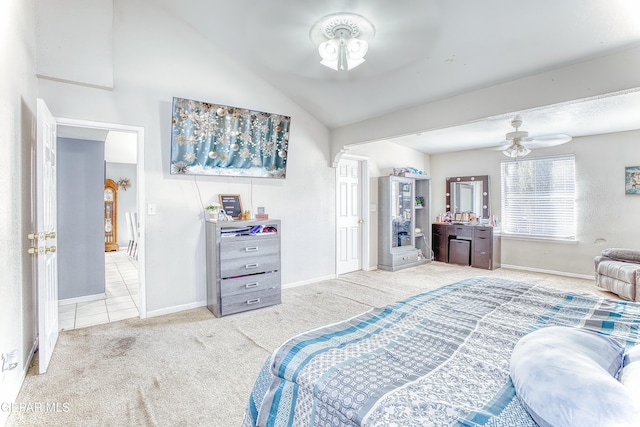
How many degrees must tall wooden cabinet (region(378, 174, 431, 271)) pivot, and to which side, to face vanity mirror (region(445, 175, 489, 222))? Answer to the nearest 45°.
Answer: approximately 90° to its left

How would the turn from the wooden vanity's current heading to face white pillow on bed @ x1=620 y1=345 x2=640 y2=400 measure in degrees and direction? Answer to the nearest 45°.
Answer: approximately 45° to its left

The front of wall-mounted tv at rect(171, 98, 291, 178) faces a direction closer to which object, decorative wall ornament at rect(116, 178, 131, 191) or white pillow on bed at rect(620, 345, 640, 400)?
the white pillow on bed

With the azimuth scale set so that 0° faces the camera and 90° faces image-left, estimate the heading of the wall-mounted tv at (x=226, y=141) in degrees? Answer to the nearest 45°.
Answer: approximately 315°

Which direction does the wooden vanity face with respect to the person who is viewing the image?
facing the viewer and to the left of the viewer

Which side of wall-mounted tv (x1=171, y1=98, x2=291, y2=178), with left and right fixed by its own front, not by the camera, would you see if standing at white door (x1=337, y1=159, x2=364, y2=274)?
left

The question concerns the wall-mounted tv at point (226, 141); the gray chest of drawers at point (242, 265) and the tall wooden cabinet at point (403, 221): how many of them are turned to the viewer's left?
0

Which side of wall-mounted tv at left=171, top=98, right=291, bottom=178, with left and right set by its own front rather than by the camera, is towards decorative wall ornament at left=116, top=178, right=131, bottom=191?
back

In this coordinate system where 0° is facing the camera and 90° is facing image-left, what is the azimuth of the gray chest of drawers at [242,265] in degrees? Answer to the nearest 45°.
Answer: approximately 315°

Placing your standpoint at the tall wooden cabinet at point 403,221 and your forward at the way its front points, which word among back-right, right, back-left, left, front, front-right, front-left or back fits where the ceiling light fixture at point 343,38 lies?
front-right
